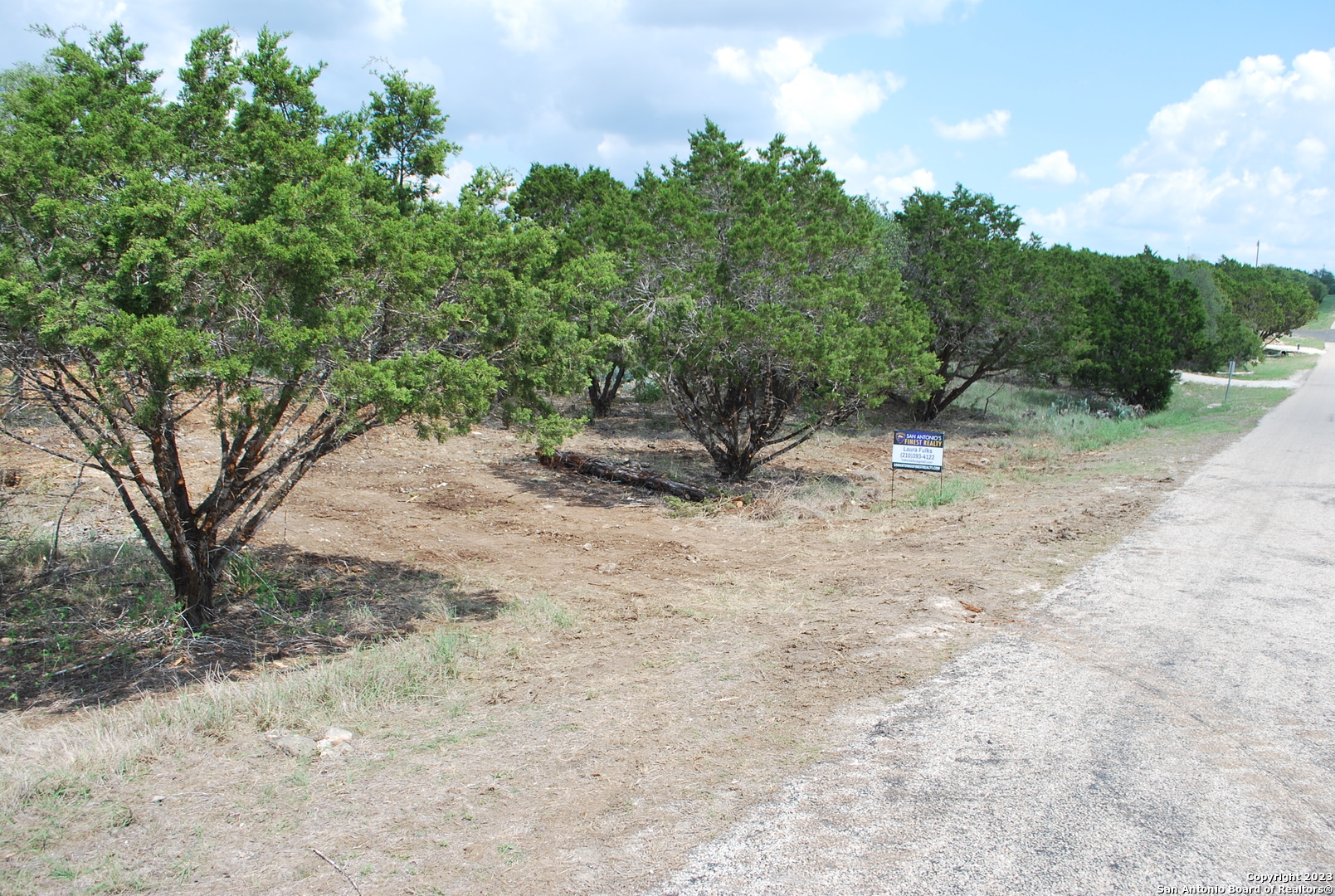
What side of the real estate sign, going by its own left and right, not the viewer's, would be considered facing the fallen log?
right

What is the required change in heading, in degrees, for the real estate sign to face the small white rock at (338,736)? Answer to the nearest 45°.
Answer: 0° — it already faces it

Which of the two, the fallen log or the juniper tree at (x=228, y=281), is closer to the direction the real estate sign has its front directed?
the juniper tree

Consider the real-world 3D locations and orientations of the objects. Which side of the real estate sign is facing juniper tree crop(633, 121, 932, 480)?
right

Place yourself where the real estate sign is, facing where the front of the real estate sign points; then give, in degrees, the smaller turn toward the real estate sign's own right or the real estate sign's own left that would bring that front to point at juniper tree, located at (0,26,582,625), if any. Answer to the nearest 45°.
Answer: approximately 45° to the real estate sign's own right

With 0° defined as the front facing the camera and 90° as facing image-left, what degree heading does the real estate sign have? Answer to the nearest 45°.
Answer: approximately 0°

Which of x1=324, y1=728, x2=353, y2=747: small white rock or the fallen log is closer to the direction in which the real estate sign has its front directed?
the small white rock
